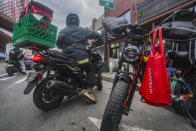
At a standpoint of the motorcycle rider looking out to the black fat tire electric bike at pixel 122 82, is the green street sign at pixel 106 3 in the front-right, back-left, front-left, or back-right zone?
back-left

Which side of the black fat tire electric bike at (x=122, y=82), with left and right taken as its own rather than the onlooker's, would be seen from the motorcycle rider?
right

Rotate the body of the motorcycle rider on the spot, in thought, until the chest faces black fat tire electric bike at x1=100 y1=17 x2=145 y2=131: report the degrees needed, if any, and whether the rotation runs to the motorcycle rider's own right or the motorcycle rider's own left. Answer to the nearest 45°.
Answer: approximately 90° to the motorcycle rider's own right

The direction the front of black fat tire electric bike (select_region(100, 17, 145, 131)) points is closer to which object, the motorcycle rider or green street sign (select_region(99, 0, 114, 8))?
the motorcycle rider

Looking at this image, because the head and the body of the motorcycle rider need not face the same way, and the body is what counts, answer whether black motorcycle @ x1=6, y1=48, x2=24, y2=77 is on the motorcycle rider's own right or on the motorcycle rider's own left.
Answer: on the motorcycle rider's own left

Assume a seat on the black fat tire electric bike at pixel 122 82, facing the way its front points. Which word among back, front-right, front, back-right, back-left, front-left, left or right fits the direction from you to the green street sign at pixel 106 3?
back-right

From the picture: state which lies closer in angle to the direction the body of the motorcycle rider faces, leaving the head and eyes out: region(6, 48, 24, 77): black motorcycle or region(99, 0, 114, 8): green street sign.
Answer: the green street sign

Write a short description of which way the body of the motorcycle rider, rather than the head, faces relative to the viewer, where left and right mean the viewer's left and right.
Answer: facing away from the viewer and to the right of the viewer

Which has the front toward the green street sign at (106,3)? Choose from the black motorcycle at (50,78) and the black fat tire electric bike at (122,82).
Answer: the black motorcycle at (50,78)

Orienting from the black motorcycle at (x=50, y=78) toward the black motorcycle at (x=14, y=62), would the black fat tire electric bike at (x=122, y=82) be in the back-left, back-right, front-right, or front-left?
back-right

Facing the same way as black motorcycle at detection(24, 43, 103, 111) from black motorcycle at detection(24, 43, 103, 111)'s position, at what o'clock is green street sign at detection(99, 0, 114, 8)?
The green street sign is roughly at 12 o'clock from the black motorcycle.

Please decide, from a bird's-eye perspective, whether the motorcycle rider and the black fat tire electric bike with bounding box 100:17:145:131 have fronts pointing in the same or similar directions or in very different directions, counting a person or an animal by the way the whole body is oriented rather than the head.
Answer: very different directions

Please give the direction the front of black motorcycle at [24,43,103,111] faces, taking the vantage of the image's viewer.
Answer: facing away from the viewer and to the right of the viewer
